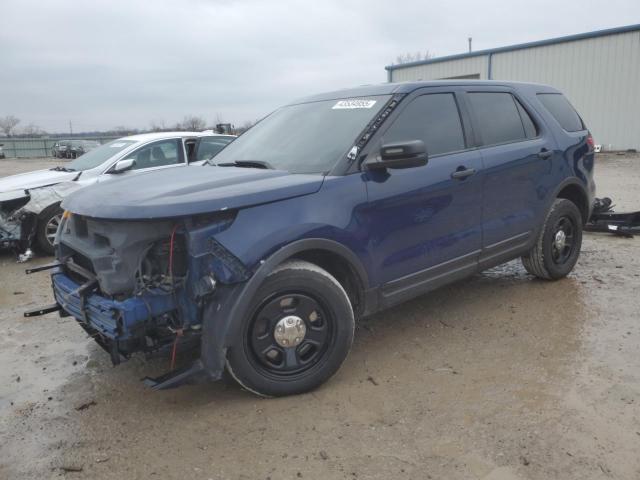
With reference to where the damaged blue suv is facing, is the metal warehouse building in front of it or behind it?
behind

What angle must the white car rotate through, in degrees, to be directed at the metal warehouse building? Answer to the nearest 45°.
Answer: approximately 180°

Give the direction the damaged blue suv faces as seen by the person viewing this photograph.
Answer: facing the viewer and to the left of the viewer

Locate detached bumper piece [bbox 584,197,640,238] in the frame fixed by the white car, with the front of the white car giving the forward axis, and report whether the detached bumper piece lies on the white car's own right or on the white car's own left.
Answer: on the white car's own left

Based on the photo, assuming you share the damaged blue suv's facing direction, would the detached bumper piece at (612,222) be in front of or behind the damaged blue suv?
behind

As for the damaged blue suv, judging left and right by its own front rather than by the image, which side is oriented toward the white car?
right

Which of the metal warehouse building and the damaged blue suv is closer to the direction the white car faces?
the damaged blue suv

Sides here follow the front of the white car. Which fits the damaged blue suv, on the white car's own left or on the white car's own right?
on the white car's own left

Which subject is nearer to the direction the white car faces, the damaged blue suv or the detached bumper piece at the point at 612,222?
the damaged blue suv

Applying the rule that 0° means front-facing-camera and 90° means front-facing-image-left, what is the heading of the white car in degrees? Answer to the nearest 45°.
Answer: approximately 45°
